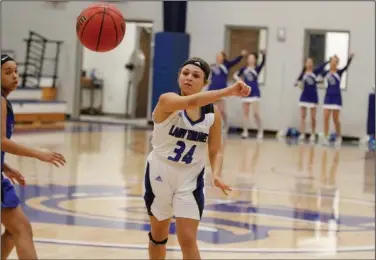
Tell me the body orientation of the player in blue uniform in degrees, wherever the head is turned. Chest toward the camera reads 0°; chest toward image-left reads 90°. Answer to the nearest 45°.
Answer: approximately 270°

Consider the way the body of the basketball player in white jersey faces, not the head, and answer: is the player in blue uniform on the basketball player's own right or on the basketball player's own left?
on the basketball player's own right

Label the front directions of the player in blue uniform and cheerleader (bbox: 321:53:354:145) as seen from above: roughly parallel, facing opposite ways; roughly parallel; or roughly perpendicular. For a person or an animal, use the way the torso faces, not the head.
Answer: roughly perpendicular

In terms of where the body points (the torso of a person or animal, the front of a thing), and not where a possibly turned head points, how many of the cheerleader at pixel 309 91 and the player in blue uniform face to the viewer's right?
1

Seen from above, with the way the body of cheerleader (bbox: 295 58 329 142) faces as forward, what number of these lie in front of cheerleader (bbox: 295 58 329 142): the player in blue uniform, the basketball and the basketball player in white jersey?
3

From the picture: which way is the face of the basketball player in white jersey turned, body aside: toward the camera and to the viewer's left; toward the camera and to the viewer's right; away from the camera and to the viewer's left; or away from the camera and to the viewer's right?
toward the camera and to the viewer's left

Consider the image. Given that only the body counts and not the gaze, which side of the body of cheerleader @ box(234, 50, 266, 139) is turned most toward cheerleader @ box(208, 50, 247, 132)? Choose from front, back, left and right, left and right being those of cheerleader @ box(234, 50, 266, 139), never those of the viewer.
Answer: right

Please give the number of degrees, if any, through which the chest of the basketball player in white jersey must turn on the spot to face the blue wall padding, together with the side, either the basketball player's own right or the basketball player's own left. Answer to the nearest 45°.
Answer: approximately 180°

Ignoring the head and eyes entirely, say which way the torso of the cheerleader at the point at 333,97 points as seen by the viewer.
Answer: toward the camera

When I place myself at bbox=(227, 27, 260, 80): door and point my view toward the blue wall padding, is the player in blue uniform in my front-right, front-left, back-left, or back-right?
front-left

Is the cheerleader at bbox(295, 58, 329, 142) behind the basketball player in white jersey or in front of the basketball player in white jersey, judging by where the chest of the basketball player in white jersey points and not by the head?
behind

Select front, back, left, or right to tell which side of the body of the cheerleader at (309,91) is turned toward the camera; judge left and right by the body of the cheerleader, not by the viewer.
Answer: front
